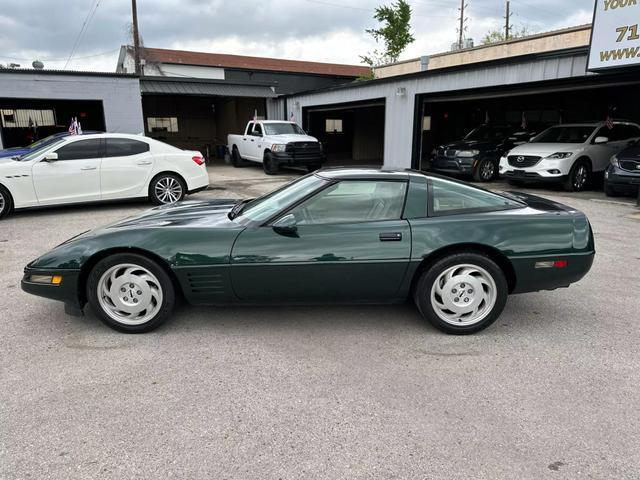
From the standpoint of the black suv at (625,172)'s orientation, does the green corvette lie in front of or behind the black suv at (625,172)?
in front

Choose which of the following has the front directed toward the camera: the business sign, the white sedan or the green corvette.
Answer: the business sign

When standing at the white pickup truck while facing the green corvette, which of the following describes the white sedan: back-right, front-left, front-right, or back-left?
front-right

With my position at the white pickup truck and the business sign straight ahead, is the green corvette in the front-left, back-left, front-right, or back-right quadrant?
front-right

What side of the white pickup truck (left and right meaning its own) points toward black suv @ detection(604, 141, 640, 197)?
front

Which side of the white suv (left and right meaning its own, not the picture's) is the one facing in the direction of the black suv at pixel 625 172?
left

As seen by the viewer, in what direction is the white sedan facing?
to the viewer's left

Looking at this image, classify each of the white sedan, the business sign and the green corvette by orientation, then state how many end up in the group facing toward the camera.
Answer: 1

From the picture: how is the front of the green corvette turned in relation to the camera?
facing to the left of the viewer

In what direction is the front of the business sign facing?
toward the camera

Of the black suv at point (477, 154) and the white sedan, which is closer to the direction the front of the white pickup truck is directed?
the black suv

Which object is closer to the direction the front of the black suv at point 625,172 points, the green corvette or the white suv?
the green corvette

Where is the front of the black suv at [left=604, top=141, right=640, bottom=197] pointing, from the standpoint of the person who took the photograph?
facing the viewer and to the left of the viewer

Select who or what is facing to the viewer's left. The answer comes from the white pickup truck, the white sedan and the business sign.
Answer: the white sedan

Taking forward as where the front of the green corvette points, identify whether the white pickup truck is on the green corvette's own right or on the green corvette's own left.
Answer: on the green corvette's own right

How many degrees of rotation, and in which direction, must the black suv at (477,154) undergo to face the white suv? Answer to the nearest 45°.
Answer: approximately 90° to its left
